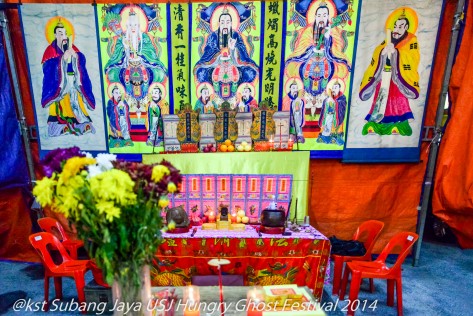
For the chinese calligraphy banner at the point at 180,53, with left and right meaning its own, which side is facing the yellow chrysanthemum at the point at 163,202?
front

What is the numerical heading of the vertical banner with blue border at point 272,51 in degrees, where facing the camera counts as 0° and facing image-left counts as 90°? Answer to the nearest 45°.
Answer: approximately 0°

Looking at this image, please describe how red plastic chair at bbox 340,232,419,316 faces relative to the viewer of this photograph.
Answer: facing to the left of the viewer

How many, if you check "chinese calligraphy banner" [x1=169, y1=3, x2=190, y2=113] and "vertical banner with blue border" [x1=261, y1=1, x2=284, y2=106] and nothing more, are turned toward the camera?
2

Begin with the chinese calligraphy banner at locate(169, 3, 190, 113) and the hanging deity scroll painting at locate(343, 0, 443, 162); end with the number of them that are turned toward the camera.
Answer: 2

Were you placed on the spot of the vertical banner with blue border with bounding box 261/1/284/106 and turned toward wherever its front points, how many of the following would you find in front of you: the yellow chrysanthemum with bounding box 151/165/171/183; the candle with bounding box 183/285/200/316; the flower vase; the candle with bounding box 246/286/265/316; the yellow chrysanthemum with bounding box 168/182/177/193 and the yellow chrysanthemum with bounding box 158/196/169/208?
6

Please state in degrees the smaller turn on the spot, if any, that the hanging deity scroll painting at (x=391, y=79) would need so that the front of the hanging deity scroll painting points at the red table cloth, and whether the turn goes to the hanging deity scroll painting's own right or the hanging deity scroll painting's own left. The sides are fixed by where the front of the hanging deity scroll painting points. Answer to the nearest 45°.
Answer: approximately 45° to the hanging deity scroll painting's own right

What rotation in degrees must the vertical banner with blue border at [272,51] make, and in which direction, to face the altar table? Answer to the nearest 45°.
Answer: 0° — it already faces it

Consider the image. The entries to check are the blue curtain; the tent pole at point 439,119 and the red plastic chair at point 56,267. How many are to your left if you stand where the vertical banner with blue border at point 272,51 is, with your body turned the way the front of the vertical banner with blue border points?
1

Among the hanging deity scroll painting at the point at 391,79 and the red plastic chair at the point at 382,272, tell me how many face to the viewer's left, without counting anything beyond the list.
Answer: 1

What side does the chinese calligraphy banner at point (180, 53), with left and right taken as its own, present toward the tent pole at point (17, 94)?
right

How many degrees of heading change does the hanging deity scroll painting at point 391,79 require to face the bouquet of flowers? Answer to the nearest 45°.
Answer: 0° — it already faces it

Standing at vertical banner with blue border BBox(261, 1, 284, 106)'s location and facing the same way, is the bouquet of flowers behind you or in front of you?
in front

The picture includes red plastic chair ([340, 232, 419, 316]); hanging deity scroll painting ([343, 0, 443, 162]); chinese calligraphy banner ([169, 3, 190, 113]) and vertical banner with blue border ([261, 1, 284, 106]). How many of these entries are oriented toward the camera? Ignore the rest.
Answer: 3

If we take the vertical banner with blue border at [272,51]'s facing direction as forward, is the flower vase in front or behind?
in front

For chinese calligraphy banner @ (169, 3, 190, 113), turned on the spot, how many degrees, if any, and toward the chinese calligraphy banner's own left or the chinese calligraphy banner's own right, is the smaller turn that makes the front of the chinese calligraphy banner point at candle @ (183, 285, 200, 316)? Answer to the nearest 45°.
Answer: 0° — it already faces it

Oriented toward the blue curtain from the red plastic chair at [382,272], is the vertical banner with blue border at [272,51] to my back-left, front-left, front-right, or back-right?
front-right

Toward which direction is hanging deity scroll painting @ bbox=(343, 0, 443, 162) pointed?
toward the camera
